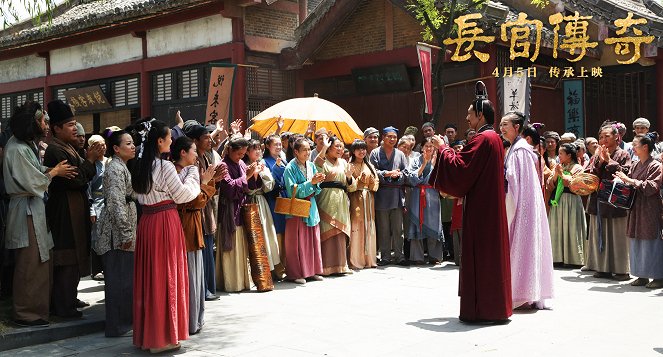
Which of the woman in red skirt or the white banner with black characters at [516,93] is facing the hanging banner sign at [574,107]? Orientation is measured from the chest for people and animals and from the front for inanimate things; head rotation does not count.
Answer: the woman in red skirt

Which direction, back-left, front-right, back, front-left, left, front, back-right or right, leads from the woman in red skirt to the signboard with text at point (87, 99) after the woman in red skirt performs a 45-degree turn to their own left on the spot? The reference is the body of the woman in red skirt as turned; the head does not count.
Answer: front

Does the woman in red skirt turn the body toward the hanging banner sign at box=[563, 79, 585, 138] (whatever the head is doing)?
yes

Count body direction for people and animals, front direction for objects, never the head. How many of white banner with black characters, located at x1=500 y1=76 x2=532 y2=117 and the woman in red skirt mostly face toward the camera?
1

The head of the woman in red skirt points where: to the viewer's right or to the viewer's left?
to the viewer's right

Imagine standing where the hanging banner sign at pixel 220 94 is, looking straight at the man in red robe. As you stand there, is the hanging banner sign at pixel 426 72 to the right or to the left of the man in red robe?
left

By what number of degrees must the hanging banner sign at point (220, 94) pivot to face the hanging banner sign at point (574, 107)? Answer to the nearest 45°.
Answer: approximately 90° to its left

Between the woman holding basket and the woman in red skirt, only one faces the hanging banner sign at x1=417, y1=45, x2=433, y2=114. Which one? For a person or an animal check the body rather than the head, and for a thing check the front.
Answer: the woman in red skirt

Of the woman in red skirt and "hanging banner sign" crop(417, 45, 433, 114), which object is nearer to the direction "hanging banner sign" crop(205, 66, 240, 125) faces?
the woman in red skirt

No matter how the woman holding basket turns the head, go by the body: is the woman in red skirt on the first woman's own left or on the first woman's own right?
on the first woman's own right

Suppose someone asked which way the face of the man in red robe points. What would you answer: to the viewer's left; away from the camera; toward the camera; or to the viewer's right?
to the viewer's left

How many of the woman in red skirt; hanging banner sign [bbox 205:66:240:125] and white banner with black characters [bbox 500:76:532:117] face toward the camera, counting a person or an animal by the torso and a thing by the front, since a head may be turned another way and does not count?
2

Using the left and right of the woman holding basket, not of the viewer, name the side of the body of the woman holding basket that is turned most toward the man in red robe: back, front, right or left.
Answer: front

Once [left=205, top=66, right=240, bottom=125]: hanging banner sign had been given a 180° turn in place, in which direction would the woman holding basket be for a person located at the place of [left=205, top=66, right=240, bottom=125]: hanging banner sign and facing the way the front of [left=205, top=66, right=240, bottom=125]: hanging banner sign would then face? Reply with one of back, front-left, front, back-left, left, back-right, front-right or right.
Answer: back

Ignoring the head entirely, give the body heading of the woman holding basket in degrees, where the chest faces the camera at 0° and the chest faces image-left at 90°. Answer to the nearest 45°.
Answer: approximately 315°
